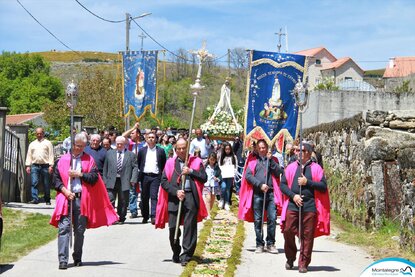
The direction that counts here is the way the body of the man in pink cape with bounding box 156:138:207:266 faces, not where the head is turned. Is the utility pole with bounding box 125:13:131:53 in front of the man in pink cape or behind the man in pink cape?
behind

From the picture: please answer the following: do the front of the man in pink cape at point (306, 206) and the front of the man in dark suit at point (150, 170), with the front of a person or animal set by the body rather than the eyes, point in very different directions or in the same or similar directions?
same or similar directions

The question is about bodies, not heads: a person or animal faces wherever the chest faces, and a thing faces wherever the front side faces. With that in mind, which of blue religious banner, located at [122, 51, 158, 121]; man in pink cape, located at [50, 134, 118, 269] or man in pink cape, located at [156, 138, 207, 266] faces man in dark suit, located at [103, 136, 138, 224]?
the blue religious banner

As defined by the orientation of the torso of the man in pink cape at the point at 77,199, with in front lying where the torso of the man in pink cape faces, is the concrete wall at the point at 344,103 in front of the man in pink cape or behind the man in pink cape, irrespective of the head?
behind

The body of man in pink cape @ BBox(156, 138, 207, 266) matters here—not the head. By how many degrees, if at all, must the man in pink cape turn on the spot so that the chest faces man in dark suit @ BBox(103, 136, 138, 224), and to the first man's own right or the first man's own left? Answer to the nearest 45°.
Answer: approximately 180°

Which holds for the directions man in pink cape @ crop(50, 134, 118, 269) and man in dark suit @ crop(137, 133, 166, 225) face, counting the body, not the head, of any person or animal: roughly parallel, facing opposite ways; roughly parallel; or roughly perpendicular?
roughly parallel

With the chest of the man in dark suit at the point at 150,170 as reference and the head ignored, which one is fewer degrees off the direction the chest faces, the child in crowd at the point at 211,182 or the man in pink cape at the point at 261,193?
the man in pink cape

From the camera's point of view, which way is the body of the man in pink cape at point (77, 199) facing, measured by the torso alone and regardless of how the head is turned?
toward the camera

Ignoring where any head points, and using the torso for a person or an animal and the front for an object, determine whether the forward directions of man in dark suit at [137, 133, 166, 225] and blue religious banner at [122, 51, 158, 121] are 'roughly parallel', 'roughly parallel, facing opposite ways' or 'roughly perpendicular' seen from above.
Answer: roughly parallel

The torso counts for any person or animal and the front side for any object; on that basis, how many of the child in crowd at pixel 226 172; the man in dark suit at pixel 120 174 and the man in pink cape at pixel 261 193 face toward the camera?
3

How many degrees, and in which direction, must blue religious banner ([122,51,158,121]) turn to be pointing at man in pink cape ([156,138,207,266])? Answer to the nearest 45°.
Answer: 0° — it already faces them

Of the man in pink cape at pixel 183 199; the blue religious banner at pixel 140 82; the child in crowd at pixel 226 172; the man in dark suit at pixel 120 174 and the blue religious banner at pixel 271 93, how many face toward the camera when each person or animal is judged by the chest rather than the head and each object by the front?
5

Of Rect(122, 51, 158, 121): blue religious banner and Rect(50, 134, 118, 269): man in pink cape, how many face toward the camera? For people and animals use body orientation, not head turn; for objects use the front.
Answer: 2

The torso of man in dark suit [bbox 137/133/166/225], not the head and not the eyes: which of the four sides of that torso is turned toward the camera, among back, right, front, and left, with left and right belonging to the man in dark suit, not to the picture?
front

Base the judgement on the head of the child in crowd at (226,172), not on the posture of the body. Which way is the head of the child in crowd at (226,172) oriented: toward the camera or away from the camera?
toward the camera

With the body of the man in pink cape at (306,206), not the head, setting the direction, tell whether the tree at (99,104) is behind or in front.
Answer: behind
